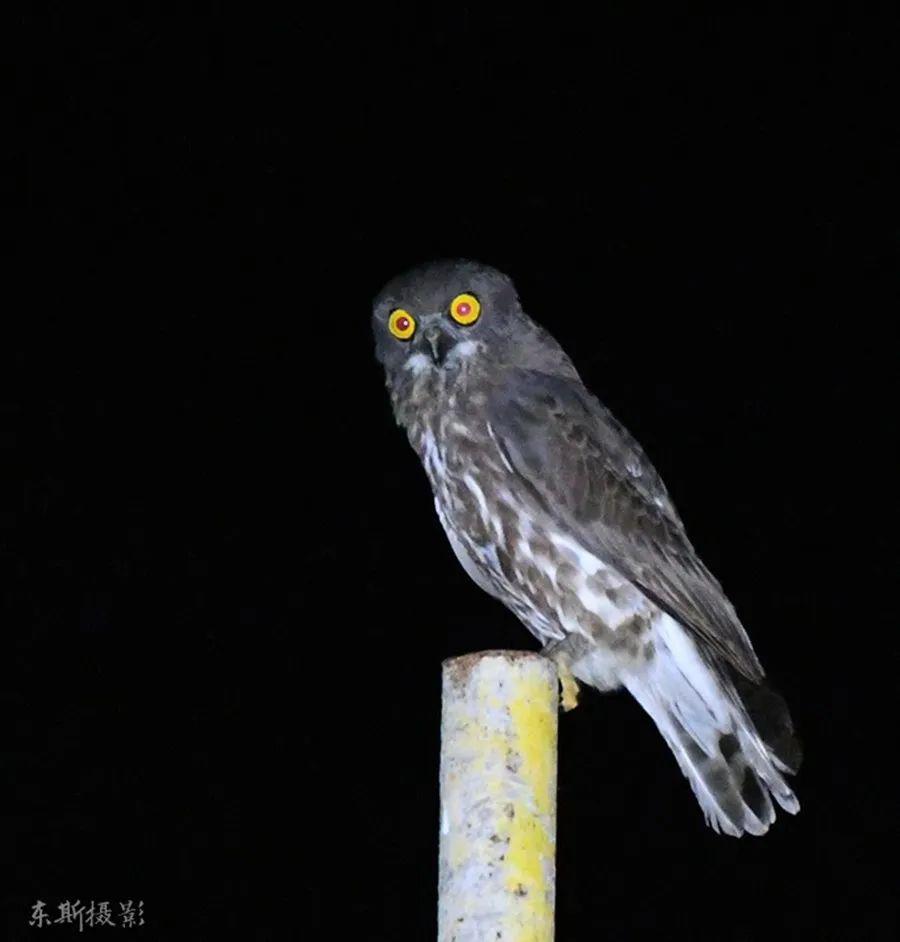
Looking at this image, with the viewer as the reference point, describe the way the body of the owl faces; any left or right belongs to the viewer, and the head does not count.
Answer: facing the viewer and to the left of the viewer
